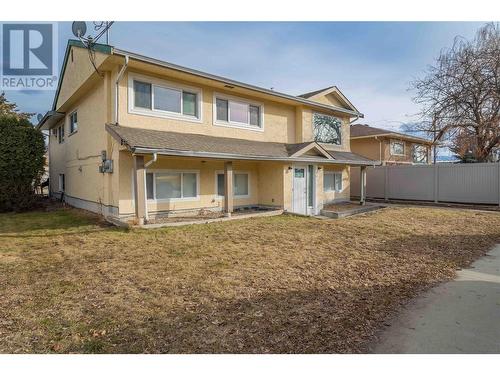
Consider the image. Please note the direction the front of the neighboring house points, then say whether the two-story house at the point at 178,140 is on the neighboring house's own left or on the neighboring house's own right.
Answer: on the neighboring house's own right

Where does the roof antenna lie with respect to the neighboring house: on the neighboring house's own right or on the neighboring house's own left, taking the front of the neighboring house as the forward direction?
on the neighboring house's own right

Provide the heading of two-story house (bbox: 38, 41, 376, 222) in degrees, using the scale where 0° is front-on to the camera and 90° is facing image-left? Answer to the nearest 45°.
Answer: approximately 315°

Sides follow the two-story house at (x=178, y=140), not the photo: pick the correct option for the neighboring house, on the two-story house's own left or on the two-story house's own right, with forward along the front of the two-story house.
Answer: on the two-story house's own left

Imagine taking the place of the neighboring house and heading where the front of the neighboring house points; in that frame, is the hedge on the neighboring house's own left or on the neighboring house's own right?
on the neighboring house's own right

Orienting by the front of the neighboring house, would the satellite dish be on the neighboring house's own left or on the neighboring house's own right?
on the neighboring house's own right

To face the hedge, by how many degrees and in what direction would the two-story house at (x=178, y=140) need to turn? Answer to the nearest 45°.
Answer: approximately 135° to its right
